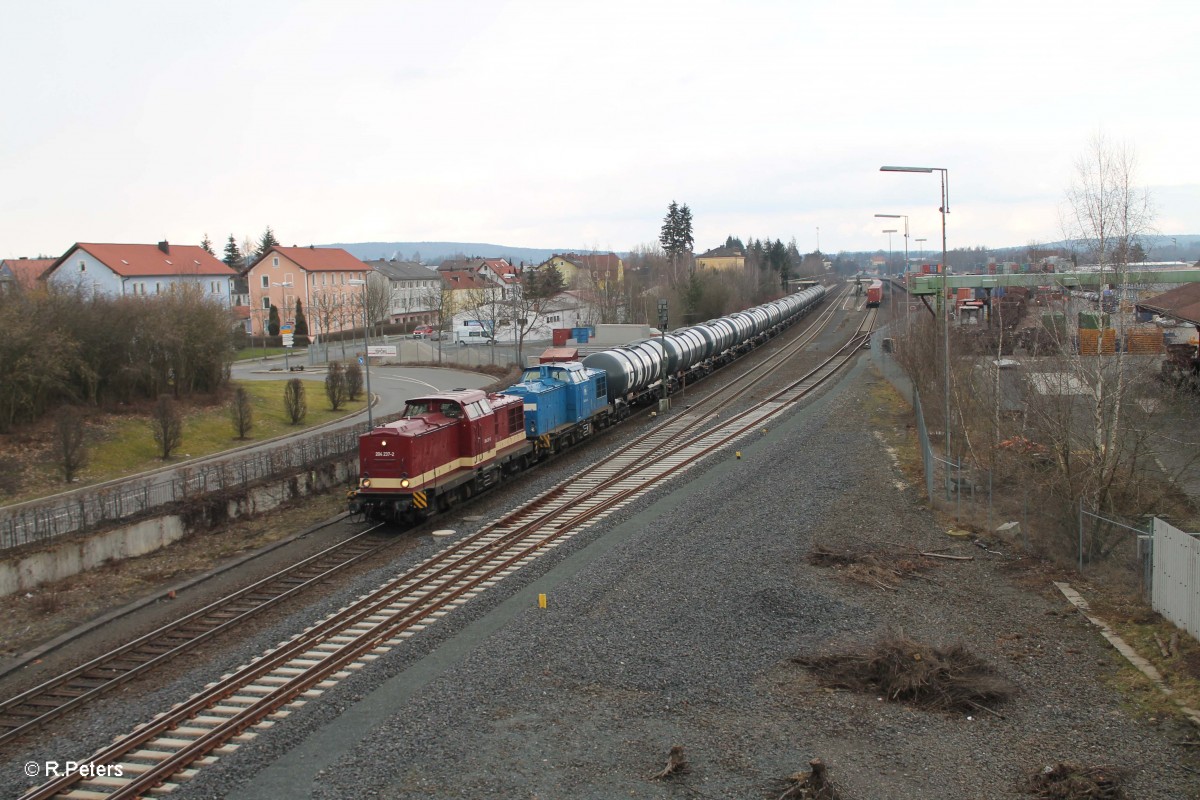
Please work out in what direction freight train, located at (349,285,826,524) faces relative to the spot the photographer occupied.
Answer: facing the viewer and to the left of the viewer

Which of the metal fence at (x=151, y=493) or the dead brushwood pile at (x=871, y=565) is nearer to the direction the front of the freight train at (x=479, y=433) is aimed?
the metal fence

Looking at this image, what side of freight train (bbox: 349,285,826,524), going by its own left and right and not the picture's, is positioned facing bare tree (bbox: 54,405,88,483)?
front

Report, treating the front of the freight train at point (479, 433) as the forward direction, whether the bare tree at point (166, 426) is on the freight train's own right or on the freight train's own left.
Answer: on the freight train's own right

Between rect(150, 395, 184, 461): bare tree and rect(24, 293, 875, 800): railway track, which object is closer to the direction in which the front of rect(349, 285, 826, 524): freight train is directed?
the railway track

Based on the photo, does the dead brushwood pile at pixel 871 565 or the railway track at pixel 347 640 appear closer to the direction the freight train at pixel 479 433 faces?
the railway track

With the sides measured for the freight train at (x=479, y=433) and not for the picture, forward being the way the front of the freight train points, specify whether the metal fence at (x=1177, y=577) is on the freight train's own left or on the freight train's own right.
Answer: on the freight train's own left

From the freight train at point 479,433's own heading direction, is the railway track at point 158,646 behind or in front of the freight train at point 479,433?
in front

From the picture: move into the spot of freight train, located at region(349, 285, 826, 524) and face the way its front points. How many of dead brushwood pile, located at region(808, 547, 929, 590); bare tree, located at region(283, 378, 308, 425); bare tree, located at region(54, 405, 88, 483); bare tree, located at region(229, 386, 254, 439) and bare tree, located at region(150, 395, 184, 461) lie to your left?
1

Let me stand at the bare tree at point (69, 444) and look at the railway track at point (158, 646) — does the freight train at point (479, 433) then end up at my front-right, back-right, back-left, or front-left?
front-left

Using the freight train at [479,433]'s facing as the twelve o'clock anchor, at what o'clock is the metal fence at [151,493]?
The metal fence is roughly at 1 o'clock from the freight train.

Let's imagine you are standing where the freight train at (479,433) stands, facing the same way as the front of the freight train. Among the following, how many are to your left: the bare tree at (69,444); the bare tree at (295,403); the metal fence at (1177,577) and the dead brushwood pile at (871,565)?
2

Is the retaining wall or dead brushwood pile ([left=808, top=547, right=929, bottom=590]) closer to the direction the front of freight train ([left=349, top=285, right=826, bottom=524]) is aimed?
the retaining wall

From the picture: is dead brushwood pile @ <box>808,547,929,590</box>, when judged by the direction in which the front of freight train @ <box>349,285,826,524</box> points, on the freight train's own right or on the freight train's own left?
on the freight train's own left

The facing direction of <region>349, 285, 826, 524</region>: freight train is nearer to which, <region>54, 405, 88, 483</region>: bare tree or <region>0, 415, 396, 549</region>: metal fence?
the metal fence

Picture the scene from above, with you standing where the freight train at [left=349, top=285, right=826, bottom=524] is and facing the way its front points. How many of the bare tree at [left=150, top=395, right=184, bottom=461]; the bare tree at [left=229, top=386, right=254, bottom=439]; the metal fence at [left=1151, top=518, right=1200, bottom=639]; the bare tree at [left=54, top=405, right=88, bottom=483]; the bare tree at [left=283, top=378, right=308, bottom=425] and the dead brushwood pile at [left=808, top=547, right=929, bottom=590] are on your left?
2

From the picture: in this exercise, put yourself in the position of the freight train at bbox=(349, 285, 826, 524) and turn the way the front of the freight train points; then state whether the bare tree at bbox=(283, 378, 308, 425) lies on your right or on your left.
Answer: on your right
